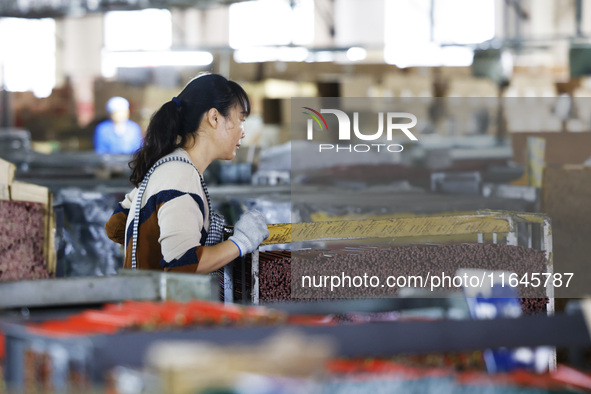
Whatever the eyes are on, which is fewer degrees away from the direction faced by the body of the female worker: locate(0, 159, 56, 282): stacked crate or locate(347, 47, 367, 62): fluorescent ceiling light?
the fluorescent ceiling light

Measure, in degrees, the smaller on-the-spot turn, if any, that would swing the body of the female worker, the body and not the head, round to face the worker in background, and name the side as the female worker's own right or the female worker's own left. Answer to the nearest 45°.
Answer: approximately 90° to the female worker's own left

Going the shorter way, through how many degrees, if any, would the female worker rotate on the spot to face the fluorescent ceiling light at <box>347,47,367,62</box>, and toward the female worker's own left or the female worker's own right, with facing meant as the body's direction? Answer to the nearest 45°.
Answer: approximately 90° to the female worker's own left

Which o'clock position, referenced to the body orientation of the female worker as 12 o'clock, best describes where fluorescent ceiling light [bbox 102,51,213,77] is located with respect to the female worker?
The fluorescent ceiling light is roughly at 9 o'clock from the female worker.

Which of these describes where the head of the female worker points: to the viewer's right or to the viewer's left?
to the viewer's right

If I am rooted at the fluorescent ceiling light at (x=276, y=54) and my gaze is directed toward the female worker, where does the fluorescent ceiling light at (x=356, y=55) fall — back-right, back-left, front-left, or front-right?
back-left

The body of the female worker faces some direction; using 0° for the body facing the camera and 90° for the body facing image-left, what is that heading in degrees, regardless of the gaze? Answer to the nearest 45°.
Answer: approximately 270°

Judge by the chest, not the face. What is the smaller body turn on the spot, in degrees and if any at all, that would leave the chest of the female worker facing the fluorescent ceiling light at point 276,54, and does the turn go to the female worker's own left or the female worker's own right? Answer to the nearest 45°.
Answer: approximately 90° to the female worker's own left

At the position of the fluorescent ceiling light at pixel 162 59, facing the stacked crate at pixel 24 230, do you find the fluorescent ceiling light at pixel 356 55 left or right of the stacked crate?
left
